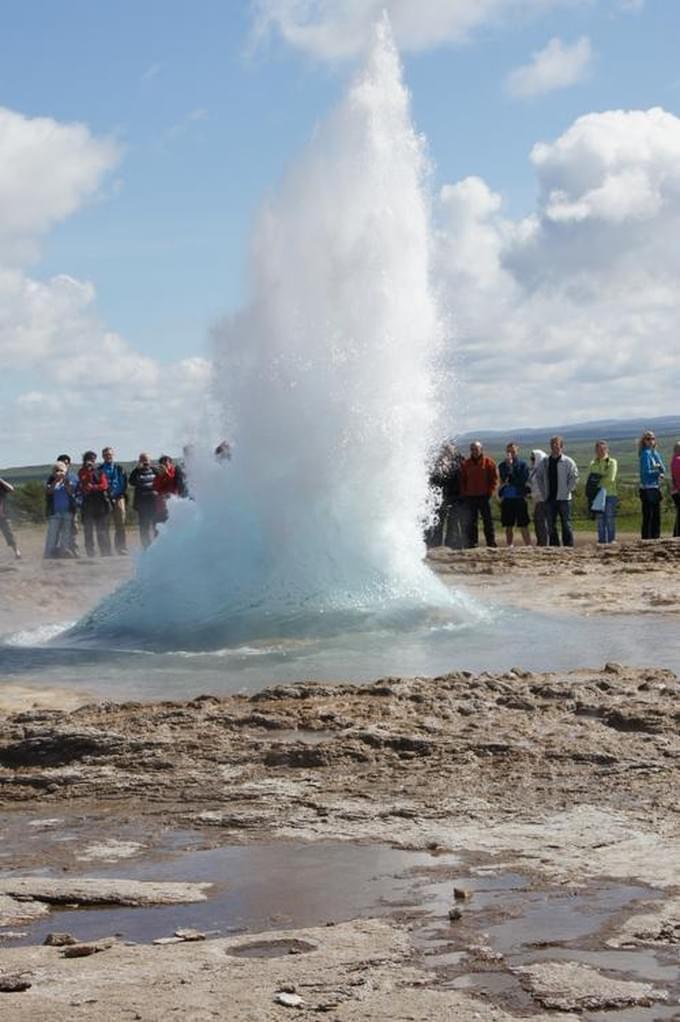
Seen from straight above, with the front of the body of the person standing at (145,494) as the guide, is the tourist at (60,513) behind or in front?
behind

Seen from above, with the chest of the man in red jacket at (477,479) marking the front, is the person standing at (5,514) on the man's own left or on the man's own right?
on the man's own right

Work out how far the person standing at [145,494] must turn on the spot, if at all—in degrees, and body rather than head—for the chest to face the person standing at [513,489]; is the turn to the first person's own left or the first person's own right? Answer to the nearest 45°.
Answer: approximately 45° to the first person's own left

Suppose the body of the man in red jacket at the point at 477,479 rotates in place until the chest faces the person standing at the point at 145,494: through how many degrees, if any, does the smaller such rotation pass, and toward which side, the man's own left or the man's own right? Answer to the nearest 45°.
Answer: approximately 90° to the man's own right

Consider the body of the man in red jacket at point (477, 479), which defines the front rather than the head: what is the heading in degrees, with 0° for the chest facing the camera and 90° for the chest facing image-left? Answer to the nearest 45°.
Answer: approximately 0°

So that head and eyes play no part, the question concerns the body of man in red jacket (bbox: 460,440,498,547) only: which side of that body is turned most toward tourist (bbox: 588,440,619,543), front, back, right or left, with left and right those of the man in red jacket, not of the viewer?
left
